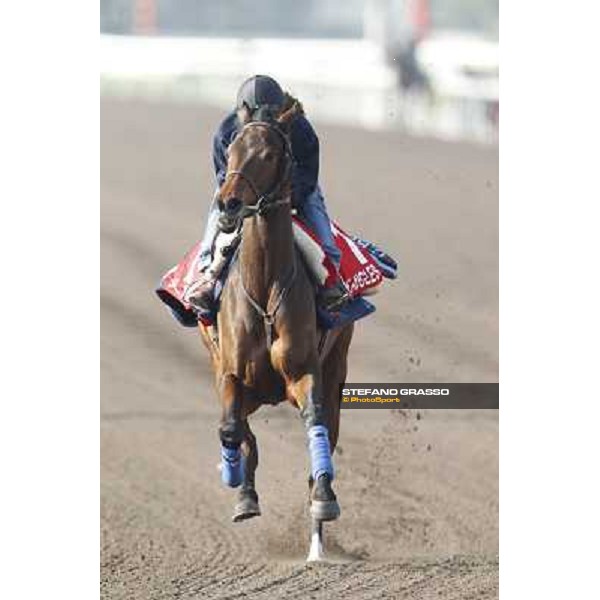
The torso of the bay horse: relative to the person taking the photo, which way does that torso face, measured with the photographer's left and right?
facing the viewer

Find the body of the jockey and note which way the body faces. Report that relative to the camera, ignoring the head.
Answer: toward the camera
